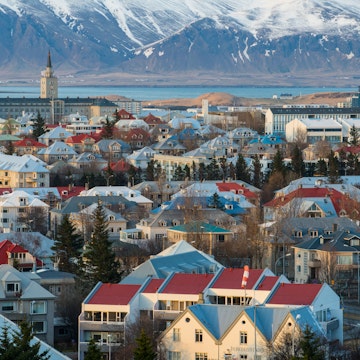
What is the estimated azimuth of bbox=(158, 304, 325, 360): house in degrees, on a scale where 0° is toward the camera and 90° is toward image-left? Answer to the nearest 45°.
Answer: approximately 0°

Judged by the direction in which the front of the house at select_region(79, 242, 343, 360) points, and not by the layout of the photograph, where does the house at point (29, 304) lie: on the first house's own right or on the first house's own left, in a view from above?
on the first house's own right

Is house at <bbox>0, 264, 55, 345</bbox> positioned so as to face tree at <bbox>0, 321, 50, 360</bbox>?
yes

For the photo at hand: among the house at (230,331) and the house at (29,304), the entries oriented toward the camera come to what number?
2

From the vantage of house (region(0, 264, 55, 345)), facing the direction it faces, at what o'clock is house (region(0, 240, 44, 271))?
house (region(0, 240, 44, 271)) is roughly at 6 o'clock from house (region(0, 264, 55, 345)).

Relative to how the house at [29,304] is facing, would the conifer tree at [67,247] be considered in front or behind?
behind
